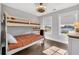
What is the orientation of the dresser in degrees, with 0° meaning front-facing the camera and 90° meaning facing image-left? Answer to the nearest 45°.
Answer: approximately 45°
